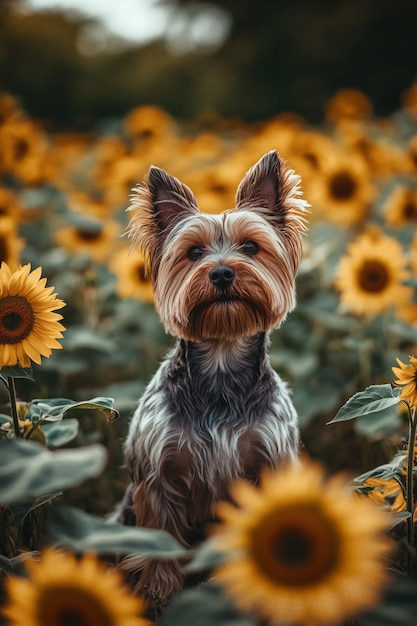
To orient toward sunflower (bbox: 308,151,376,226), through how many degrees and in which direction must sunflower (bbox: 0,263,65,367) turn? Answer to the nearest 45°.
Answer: approximately 135° to its left

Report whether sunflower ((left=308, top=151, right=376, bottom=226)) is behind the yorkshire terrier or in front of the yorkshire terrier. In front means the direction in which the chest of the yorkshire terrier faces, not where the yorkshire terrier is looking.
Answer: behind

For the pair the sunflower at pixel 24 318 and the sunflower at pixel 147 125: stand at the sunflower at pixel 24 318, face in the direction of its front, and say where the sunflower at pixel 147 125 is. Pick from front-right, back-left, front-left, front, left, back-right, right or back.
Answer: back

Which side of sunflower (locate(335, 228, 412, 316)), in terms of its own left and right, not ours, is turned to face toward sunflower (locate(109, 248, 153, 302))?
right

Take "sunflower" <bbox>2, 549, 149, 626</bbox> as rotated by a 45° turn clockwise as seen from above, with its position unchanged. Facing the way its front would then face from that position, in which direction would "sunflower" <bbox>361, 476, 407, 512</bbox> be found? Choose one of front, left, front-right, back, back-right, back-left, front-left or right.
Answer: back

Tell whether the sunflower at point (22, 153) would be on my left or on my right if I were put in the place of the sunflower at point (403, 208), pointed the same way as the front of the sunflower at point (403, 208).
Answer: on my right

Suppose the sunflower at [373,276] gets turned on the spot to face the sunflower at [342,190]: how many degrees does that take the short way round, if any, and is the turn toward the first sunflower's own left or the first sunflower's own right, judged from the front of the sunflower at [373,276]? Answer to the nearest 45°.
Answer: approximately 180°

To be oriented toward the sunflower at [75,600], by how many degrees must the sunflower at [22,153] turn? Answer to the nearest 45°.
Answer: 0° — it already faces it

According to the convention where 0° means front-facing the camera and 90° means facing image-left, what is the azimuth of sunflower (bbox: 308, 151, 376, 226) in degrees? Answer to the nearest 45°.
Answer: approximately 0°
